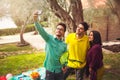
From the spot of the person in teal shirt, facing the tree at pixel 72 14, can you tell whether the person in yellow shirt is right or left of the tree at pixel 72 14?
right

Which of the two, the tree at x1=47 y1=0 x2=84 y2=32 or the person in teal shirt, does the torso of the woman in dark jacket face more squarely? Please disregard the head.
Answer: the person in teal shirt

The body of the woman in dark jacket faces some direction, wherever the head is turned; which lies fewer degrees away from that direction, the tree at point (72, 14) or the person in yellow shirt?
the person in yellow shirt
